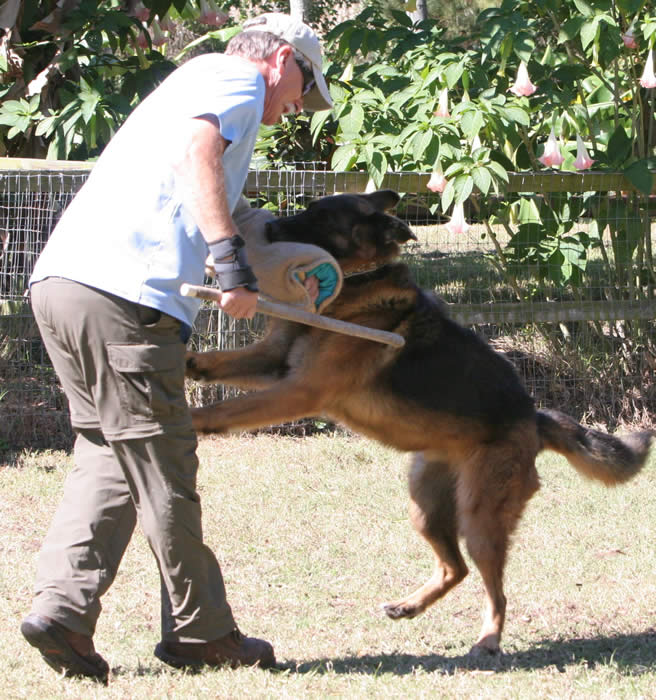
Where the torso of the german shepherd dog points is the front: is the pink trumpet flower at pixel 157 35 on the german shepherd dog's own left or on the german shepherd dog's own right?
on the german shepherd dog's own right

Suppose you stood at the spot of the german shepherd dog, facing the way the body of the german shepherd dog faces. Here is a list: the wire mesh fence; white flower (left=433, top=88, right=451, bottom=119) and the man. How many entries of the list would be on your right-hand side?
2

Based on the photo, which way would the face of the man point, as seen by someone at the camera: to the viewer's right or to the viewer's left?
to the viewer's right

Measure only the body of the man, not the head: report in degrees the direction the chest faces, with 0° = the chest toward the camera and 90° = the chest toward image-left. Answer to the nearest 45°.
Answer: approximately 270°

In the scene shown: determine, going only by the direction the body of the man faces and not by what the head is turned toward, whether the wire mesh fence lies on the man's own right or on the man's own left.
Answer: on the man's own left

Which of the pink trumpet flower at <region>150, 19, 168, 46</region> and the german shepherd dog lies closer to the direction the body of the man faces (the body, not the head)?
the german shepherd dog

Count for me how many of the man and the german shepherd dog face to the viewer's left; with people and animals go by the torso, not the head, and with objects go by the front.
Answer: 1

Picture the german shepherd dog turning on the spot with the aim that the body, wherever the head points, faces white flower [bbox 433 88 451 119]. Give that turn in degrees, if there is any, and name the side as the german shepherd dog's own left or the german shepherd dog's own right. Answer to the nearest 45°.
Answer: approximately 90° to the german shepherd dog's own right

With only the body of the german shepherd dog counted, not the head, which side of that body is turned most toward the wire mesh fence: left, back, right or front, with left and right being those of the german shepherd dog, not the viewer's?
right

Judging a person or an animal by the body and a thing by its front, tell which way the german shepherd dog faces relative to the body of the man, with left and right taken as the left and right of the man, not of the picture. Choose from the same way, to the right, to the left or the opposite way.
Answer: the opposite way

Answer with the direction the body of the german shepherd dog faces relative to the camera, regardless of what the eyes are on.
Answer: to the viewer's left
